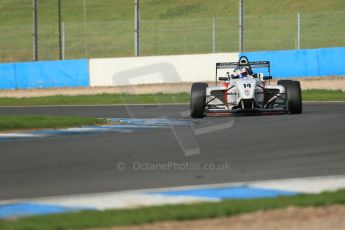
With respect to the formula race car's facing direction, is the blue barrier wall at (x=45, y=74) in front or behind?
behind

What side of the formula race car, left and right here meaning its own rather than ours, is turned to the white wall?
back

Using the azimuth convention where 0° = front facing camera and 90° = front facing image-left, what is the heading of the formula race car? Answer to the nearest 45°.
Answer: approximately 0°

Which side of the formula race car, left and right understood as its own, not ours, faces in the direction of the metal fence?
back

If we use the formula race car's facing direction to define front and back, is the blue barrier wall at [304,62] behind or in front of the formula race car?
behind
